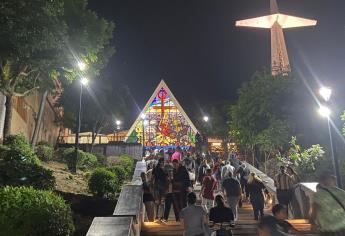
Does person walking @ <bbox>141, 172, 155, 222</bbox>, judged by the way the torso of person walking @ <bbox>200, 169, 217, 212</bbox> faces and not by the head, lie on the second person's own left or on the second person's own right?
on the second person's own left

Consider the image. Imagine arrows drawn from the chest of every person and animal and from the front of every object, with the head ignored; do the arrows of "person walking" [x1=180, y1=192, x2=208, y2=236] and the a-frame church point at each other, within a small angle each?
yes

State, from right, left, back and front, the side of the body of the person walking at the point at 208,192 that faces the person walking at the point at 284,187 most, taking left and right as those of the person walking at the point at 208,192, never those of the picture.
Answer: right

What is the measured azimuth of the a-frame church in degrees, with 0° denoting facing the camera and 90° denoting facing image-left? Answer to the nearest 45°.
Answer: approximately 0°

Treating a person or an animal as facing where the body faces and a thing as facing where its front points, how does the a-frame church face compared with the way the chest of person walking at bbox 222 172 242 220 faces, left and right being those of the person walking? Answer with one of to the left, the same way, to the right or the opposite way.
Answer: the opposite way

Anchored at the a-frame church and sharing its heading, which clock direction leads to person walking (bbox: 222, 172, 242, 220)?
The person walking is roughly at 12 o'clock from the a-frame church.

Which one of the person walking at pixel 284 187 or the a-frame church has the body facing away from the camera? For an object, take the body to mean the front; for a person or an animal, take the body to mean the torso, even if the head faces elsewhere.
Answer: the person walking

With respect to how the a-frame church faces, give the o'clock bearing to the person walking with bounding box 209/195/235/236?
The person walking is roughly at 12 o'clock from the a-frame church.

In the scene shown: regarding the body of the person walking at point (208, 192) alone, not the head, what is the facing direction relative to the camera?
away from the camera
